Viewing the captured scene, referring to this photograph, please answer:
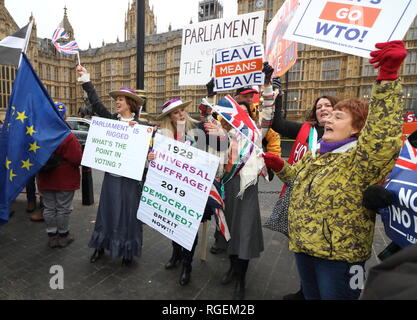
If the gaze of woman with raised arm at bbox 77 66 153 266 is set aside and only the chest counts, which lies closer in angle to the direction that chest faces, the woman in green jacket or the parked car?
the woman in green jacket

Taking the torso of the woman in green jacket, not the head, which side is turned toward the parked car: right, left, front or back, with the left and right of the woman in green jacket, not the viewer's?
right

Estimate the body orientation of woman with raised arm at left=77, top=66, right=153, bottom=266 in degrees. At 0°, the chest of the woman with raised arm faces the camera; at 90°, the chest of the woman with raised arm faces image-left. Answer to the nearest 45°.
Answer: approximately 45°

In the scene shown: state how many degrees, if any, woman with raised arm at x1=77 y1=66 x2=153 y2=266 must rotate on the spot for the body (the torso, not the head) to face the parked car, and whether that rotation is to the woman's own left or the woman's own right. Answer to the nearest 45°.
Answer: approximately 135° to the woman's own right

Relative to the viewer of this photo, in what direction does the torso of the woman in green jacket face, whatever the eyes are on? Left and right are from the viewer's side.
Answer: facing the viewer and to the left of the viewer

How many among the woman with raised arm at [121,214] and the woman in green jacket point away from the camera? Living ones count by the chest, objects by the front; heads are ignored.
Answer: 0

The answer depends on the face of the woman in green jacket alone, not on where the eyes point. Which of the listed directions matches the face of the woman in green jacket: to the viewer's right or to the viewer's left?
to the viewer's left

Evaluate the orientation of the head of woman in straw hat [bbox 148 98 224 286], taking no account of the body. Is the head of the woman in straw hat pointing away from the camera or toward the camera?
toward the camera

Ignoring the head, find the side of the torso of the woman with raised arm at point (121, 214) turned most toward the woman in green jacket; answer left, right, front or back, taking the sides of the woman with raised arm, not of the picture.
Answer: left

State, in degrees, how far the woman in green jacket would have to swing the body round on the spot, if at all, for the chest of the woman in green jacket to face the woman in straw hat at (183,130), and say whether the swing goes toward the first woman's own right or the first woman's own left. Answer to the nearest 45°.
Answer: approximately 90° to the first woman's own right
